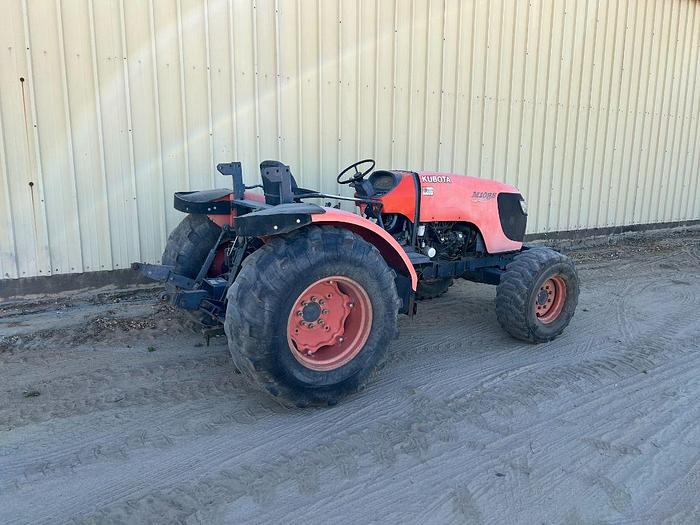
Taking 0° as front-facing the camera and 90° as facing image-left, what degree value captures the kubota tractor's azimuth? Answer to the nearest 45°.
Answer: approximately 225°
